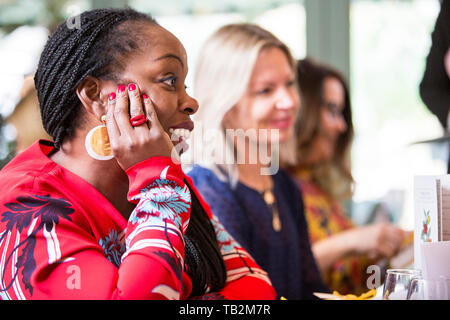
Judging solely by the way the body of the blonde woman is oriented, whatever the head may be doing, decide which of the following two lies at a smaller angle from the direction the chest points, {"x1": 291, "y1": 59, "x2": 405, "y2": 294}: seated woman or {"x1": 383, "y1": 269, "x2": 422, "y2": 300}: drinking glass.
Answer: the drinking glass

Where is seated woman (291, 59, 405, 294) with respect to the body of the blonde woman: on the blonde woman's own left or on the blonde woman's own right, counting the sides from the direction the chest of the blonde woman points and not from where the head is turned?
on the blonde woman's own left

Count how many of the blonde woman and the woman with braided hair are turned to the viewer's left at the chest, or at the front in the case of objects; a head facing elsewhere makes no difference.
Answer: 0

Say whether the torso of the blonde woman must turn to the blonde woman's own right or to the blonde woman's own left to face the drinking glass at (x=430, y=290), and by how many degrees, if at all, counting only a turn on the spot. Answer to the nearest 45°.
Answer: approximately 45° to the blonde woman's own right

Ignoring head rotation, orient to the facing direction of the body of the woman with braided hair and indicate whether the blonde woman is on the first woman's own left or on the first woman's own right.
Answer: on the first woman's own left

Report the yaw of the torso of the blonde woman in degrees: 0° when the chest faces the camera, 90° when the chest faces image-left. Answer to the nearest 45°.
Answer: approximately 315°

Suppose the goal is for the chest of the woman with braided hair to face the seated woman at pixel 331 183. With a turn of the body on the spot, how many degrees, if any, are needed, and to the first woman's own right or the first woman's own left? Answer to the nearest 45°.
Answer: approximately 45° to the first woman's own left

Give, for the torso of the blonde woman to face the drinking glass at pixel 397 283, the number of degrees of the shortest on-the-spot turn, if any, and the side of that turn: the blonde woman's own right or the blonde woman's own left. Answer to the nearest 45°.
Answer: approximately 45° to the blonde woman's own right

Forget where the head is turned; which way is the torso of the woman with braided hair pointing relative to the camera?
to the viewer's right

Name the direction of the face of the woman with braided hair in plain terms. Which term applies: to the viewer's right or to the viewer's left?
to the viewer's right

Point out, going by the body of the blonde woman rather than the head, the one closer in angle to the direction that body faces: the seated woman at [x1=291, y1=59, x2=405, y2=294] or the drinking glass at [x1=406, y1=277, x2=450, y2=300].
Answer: the drinking glass
